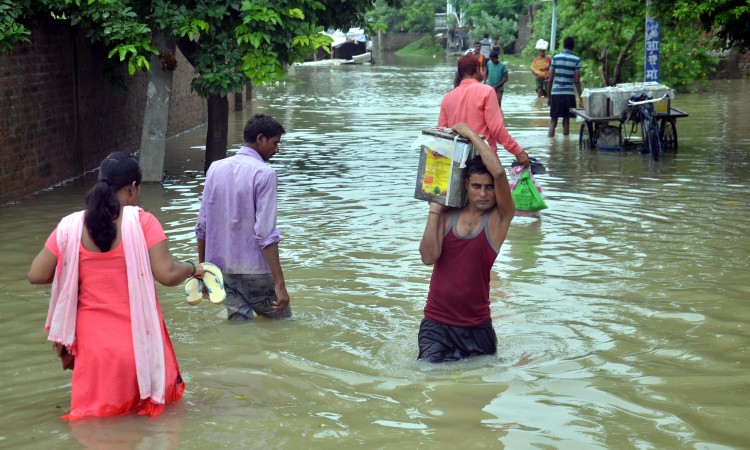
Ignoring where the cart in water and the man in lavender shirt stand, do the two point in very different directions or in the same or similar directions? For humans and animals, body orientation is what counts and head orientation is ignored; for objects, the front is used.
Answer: very different directions

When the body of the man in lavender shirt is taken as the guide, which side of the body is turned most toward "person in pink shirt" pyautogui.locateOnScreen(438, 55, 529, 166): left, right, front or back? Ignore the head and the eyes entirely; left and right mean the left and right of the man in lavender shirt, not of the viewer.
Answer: front

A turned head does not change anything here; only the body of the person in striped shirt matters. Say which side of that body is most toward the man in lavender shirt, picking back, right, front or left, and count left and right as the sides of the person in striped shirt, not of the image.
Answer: back

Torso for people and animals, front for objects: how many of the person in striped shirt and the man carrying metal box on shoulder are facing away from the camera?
1

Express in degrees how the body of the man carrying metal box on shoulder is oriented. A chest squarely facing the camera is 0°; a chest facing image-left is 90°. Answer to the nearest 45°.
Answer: approximately 0°

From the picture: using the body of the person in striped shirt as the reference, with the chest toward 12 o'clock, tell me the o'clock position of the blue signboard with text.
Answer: The blue signboard with text is roughly at 2 o'clock from the person in striped shirt.

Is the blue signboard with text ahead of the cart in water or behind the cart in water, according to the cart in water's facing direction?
behind

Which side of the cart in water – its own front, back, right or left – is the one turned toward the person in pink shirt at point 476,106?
front

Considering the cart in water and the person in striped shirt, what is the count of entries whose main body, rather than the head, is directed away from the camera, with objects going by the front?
1

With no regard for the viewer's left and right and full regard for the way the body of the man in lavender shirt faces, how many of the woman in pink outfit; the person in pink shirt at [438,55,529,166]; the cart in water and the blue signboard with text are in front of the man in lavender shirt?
3

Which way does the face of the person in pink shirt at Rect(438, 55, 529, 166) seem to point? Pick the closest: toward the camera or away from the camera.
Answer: away from the camera

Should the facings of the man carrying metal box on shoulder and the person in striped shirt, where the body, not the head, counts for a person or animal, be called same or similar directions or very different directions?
very different directions

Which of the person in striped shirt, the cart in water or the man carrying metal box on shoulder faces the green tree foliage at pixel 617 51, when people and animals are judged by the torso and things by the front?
the person in striped shirt

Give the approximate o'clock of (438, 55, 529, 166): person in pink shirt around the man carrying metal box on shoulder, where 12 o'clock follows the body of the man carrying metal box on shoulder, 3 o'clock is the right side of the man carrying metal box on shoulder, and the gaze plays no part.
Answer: The person in pink shirt is roughly at 6 o'clock from the man carrying metal box on shoulder.

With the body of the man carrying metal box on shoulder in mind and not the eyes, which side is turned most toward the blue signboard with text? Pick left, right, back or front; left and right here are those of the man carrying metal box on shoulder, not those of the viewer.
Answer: back
